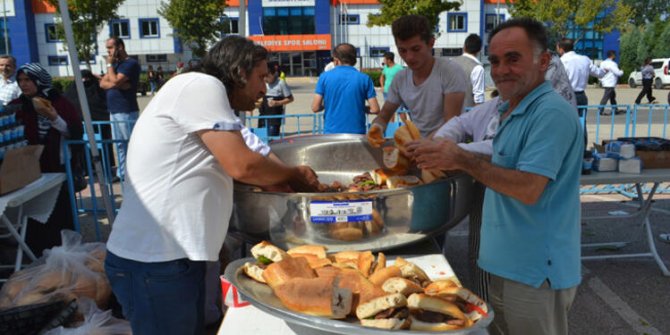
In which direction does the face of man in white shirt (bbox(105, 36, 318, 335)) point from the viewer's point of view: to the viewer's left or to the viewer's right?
to the viewer's right

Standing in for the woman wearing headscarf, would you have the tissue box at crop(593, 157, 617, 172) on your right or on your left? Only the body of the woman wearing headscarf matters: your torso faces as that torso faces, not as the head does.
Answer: on your left

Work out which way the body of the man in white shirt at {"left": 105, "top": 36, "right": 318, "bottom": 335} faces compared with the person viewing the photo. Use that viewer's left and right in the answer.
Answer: facing to the right of the viewer

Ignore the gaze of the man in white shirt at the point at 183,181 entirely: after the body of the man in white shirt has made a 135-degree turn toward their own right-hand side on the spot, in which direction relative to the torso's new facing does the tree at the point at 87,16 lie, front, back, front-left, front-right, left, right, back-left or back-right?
back-right

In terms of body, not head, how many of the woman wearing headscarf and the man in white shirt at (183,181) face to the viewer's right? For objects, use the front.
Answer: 1

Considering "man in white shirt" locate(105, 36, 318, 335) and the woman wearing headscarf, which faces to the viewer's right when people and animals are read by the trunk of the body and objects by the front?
the man in white shirt

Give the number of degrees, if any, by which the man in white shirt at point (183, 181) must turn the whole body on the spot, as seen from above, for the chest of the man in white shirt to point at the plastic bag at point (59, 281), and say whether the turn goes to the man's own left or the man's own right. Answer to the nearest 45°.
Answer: approximately 135° to the man's own left

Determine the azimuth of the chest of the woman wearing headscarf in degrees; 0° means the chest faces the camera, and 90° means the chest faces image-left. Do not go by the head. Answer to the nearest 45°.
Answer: approximately 45°

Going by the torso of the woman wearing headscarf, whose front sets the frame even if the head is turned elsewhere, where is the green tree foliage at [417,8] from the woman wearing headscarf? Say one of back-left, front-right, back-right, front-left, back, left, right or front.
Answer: back

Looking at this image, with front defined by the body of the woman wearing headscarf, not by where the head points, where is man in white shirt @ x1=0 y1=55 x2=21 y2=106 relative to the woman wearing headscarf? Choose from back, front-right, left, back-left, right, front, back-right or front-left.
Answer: back-right

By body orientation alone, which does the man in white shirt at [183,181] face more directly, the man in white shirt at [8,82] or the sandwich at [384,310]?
the sandwich
